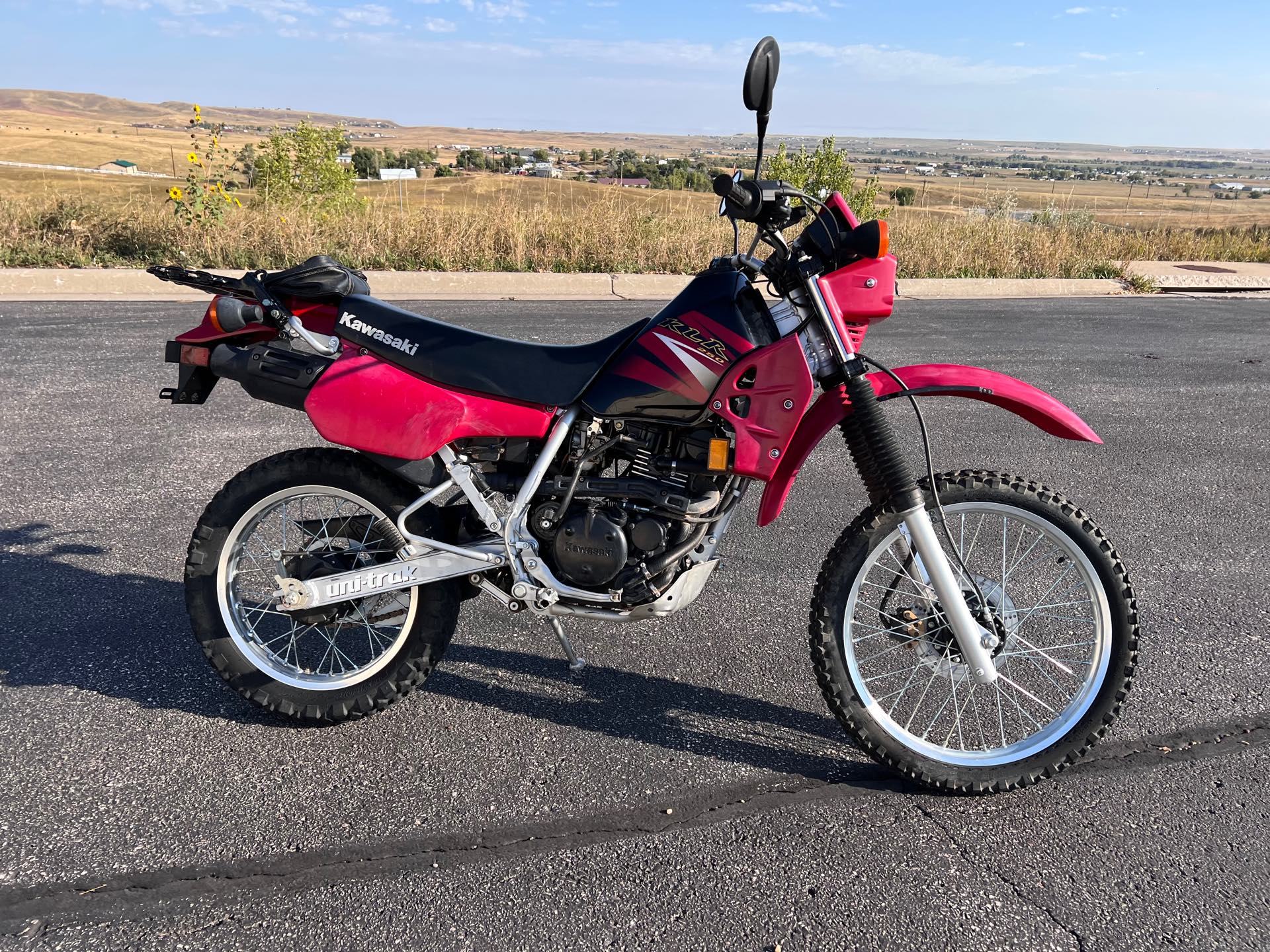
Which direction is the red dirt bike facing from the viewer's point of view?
to the viewer's right

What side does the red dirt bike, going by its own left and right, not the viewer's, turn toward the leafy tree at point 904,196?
left

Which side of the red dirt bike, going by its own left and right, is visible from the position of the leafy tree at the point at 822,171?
left
